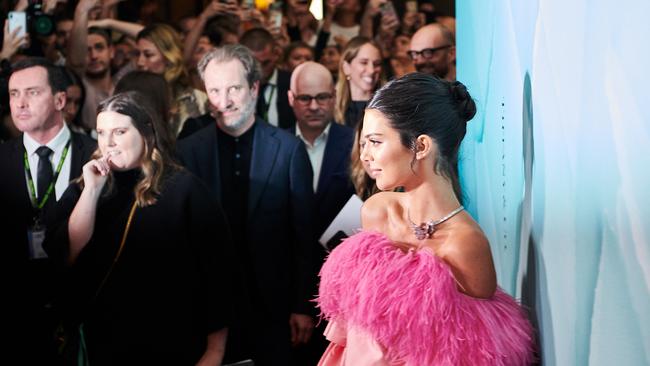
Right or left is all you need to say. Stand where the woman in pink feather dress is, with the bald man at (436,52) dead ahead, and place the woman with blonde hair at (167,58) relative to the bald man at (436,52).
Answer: left

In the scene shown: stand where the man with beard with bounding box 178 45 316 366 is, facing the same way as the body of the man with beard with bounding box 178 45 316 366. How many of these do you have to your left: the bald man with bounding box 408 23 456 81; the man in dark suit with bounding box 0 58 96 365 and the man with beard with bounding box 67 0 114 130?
1

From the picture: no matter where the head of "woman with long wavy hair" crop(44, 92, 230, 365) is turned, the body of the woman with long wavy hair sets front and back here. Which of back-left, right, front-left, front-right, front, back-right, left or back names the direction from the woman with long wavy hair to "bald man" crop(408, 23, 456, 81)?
back-left

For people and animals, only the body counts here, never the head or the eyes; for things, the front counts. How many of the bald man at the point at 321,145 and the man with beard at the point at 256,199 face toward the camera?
2

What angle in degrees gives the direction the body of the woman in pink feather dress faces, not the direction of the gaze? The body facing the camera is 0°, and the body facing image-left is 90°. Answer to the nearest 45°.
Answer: approximately 45°

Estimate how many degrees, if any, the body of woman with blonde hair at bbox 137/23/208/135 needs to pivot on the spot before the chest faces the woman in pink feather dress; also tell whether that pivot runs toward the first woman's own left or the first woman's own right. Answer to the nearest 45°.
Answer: approximately 90° to the first woman's own left
